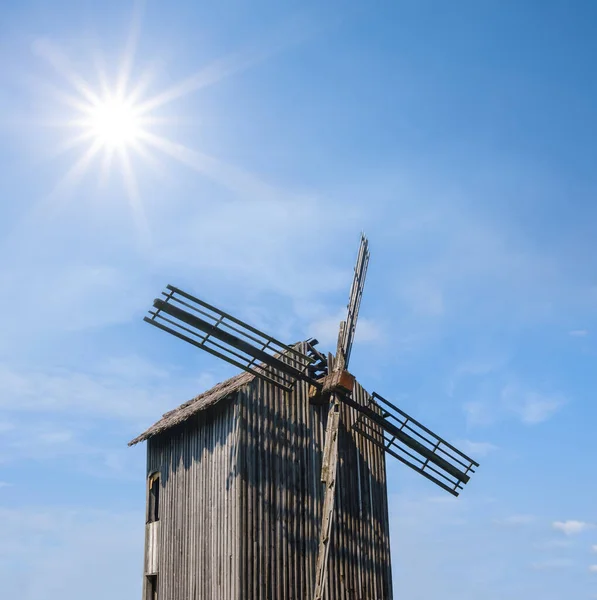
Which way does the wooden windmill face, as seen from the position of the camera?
facing the viewer and to the right of the viewer
